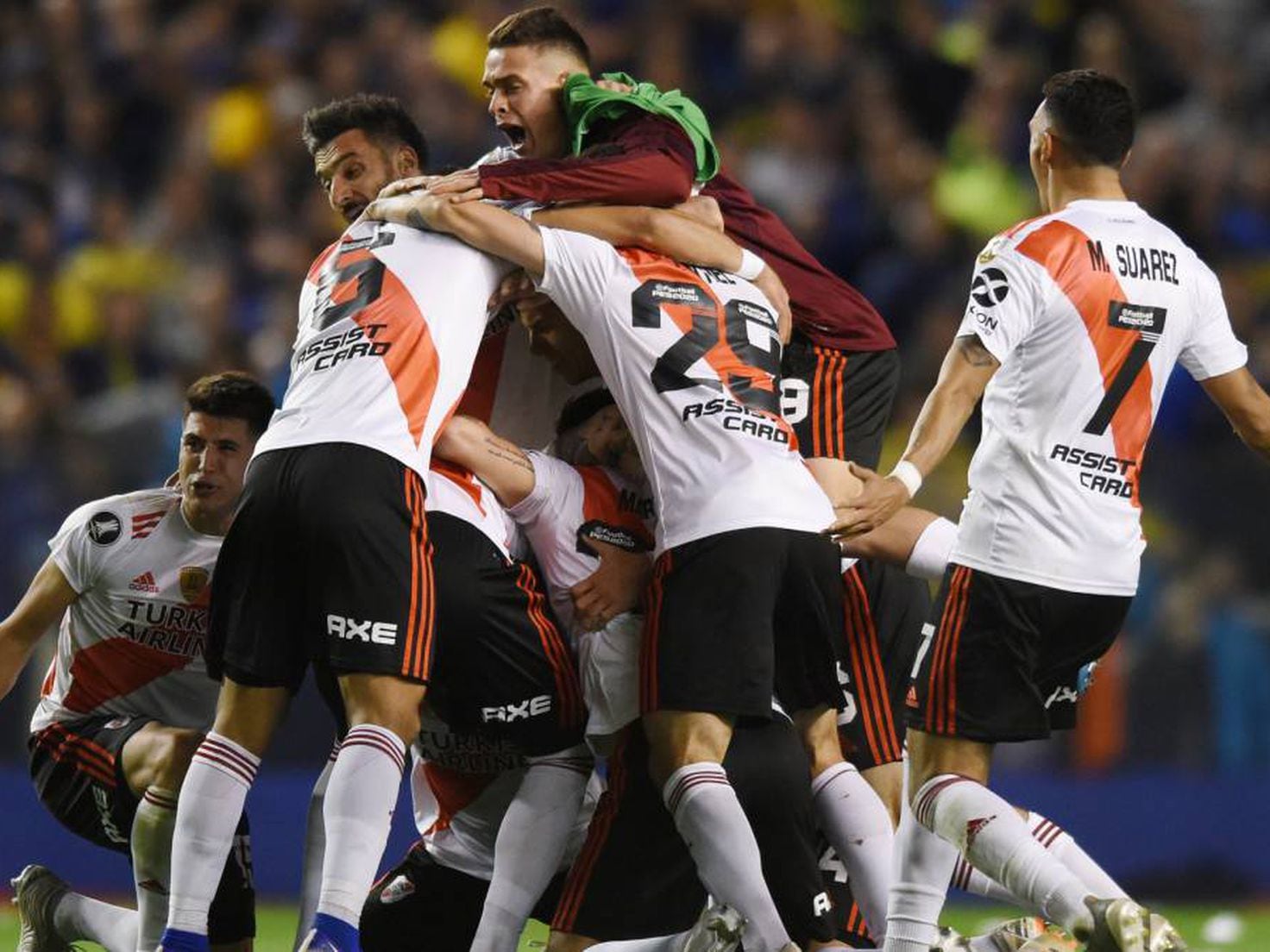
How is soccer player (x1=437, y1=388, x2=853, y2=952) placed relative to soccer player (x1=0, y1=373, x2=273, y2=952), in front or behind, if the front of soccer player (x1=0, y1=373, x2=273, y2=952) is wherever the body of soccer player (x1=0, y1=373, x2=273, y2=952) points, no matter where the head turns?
in front

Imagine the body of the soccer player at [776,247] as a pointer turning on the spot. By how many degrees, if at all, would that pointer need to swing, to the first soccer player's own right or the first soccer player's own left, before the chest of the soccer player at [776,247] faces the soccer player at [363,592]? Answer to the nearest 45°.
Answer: approximately 45° to the first soccer player's own left

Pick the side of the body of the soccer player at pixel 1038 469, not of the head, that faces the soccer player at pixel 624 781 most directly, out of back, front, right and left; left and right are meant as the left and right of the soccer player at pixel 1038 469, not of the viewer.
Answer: left

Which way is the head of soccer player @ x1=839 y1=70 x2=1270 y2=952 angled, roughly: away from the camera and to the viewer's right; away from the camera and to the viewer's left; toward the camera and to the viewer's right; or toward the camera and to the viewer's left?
away from the camera and to the viewer's left

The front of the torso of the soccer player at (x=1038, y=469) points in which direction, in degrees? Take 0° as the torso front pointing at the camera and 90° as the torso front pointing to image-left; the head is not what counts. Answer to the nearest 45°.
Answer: approximately 135°
